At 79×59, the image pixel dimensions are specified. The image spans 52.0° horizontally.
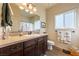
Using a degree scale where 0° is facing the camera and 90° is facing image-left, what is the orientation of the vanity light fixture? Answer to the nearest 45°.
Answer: approximately 315°

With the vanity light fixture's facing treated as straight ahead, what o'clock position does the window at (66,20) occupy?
The window is roughly at 11 o'clock from the vanity light fixture.

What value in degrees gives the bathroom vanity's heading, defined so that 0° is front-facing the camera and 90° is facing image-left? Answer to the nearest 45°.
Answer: approximately 315°
